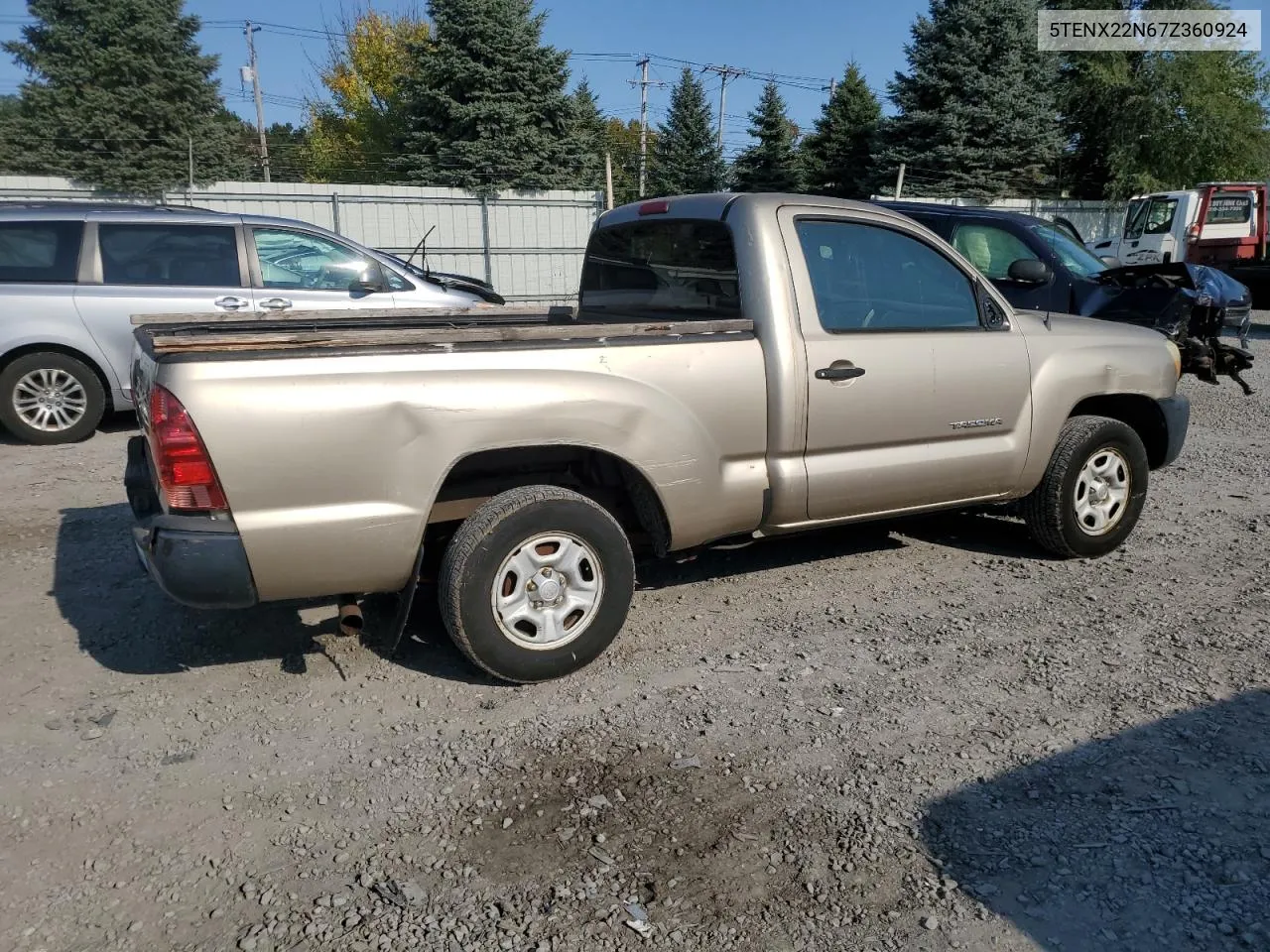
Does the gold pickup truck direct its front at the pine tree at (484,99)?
no

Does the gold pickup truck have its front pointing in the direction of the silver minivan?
no

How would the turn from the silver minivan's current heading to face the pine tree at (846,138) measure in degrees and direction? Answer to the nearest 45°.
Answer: approximately 45° to its left

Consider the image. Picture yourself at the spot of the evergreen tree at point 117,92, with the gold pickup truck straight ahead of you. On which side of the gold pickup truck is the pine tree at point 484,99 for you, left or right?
left

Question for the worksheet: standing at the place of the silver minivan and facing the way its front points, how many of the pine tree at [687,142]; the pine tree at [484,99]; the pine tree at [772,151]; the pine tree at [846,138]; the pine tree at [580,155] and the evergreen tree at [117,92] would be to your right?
0

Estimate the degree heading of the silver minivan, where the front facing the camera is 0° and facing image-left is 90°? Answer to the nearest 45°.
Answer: approximately 270°

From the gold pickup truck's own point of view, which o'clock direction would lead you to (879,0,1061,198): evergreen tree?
The evergreen tree is roughly at 11 o'clock from the gold pickup truck.

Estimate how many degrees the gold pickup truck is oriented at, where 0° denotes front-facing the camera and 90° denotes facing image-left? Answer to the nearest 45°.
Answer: approximately 225°

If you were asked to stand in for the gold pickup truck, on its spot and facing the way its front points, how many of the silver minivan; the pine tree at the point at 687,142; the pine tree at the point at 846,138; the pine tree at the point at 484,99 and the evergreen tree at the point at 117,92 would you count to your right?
0

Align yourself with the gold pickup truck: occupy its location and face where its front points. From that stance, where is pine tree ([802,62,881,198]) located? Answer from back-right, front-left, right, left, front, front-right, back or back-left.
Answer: front-left

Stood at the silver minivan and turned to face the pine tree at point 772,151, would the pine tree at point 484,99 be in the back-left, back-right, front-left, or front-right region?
front-left

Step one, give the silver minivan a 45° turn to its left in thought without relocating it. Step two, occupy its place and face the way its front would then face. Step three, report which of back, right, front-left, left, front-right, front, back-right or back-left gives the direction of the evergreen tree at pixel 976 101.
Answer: front

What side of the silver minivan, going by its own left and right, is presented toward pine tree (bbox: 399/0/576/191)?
left

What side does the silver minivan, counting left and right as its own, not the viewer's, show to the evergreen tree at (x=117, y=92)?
left

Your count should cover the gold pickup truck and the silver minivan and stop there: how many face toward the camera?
0

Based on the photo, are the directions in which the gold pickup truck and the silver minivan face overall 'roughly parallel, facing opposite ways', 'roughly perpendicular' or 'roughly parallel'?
roughly parallel

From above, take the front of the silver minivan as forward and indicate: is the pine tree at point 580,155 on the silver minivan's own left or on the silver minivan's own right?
on the silver minivan's own left

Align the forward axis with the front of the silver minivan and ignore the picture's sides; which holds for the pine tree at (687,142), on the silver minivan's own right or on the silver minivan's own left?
on the silver minivan's own left
